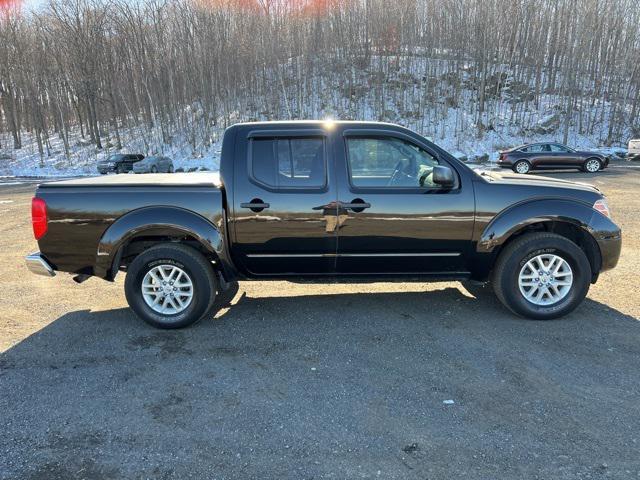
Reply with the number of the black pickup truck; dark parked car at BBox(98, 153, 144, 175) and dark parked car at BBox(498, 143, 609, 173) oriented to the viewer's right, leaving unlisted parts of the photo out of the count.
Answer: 2

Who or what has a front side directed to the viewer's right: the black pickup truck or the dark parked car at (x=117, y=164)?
the black pickup truck

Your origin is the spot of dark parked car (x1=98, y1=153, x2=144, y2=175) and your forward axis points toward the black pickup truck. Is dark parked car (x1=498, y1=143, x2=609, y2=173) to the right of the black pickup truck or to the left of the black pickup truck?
left

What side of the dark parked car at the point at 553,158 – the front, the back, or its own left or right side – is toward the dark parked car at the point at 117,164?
back

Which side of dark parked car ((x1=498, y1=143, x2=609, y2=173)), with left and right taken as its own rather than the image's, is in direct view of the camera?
right

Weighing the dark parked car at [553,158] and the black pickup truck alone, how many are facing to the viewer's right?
2

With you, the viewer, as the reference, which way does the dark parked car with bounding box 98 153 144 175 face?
facing the viewer and to the left of the viewer

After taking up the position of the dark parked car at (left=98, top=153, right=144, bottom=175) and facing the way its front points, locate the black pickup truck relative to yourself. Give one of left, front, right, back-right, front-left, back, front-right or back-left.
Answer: front-left

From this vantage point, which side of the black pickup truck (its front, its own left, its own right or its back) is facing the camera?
right
